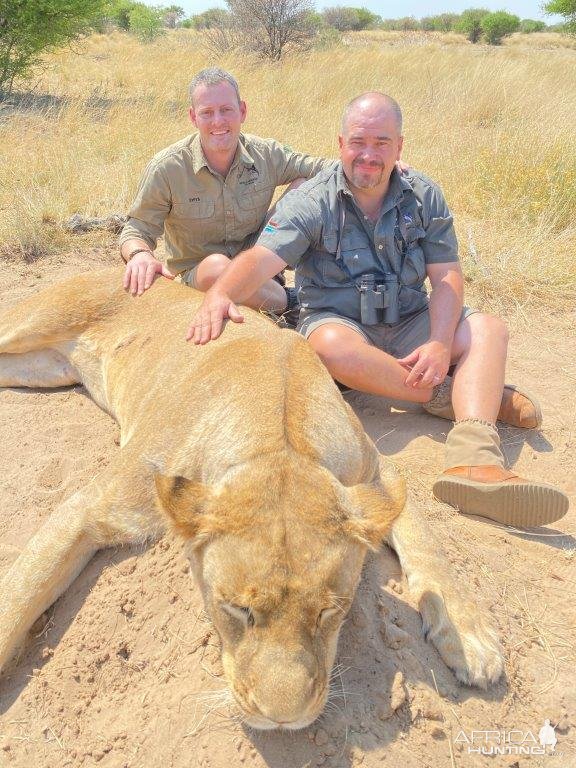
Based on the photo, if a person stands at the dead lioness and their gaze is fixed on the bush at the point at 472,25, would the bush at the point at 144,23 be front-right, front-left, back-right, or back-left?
front-left

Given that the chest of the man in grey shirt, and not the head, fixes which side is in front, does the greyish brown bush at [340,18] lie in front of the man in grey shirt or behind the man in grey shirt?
behind

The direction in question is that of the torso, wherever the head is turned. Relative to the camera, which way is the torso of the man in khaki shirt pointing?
toward the camera

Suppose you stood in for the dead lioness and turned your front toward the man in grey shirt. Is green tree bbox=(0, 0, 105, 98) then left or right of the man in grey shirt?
left

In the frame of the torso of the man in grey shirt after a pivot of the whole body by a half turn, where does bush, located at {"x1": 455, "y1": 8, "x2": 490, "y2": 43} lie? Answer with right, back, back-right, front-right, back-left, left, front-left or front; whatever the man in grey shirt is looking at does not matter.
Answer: front

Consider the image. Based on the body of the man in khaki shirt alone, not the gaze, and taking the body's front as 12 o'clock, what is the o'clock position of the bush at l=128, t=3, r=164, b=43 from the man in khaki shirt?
The bush is roughly at 6 o'clock from the man in khaki shirt.

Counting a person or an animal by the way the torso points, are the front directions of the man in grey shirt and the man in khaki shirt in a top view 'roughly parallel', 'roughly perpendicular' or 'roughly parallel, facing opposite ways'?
roughly parallel

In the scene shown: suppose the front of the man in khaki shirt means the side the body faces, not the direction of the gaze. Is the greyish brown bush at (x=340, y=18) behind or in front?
behind

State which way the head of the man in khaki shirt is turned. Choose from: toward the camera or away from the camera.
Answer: toward the camera

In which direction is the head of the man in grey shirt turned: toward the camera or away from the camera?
toward the camera

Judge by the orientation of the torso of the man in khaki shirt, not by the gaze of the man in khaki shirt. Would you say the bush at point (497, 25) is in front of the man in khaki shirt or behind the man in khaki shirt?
behind

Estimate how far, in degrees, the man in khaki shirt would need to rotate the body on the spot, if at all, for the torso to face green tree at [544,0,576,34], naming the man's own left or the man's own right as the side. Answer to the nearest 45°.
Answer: approximately 135° to the man's own left

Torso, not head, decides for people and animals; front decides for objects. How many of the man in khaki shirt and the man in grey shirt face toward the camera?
2

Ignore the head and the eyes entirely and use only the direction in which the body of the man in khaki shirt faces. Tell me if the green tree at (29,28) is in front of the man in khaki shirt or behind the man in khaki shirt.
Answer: behind

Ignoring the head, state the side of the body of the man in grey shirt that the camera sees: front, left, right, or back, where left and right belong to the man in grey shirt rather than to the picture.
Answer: front

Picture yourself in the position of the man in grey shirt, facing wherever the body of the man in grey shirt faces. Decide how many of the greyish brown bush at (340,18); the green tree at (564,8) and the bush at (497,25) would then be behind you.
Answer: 3

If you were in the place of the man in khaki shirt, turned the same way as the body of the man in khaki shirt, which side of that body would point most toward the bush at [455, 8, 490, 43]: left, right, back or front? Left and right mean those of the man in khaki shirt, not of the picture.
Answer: back
